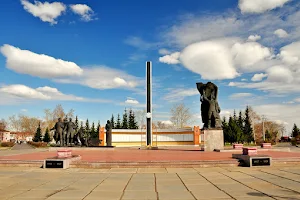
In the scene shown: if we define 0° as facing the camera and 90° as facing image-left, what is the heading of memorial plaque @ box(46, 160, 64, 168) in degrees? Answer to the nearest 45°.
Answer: approximately 0°

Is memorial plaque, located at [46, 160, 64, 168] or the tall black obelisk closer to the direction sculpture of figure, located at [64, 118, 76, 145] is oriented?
the memorial plaque

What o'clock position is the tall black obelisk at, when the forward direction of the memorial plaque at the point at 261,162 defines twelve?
The tall black obelisk is roughly at 5 o'clock from the memorial plaque.

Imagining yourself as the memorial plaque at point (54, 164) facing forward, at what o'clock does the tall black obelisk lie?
The tall black obelisk is roughly at 7 o'clock from the memorial plaque.

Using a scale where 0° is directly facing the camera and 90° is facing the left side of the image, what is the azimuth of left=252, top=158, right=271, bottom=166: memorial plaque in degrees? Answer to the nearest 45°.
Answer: approximately 0°
